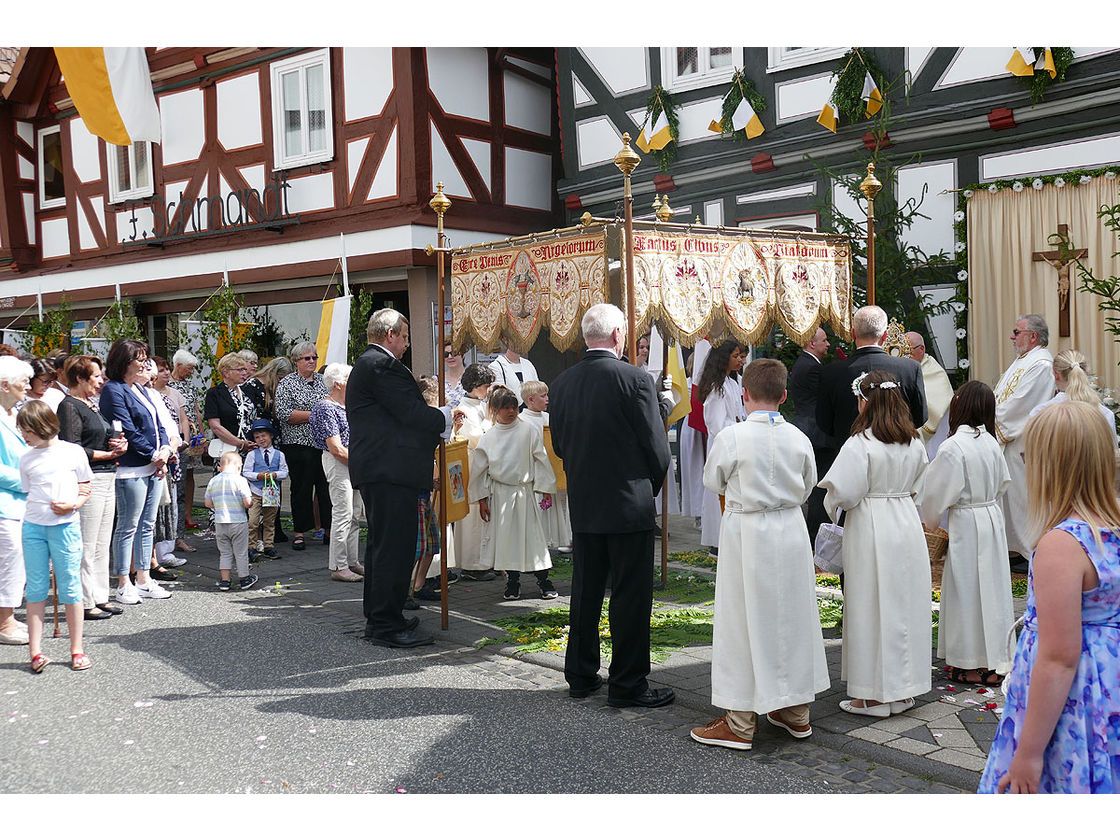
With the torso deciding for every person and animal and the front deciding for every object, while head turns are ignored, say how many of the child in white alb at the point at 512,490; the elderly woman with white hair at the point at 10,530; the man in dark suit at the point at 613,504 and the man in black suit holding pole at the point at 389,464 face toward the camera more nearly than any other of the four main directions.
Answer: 1

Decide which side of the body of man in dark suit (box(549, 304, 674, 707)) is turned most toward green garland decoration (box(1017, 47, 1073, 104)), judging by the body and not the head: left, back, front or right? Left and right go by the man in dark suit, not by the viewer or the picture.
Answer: front

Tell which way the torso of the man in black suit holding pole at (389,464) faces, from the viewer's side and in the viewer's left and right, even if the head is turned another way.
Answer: facing to the right of the viewer

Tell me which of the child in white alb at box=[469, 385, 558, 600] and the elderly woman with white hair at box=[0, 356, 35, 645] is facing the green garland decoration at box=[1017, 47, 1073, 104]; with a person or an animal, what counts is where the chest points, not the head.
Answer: the elderly woman with white hair

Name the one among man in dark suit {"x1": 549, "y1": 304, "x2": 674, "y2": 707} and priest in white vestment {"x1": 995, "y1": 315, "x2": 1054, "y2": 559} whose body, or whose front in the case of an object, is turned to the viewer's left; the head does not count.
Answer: the priest in white vestment

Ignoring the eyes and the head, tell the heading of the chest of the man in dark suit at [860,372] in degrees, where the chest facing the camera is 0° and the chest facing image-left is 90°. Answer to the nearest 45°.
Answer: approximately 180°

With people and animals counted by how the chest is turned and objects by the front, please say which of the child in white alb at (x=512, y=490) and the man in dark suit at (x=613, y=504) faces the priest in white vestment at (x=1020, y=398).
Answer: the man in dark suit

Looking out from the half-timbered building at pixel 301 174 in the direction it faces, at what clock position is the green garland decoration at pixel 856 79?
The green garland decoration is roughly at 9 o'clock from the half-timbered building.

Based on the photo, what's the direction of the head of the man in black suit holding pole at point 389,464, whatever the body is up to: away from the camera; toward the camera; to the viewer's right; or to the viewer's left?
to the viewer's right

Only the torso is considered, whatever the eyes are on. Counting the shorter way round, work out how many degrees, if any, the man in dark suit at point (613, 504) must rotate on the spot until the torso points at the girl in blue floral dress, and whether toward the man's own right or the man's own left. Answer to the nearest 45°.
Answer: approximately 135° to the man's own right

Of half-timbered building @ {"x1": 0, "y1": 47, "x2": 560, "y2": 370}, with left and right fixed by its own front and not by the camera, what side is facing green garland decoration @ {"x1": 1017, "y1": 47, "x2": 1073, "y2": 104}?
left

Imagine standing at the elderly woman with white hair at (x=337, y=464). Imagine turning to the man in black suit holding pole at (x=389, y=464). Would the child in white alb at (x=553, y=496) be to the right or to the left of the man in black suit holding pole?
left

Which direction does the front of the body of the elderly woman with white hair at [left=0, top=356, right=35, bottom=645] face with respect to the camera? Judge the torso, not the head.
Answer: to the viewer's right

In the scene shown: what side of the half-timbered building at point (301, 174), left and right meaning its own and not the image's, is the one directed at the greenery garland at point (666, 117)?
left

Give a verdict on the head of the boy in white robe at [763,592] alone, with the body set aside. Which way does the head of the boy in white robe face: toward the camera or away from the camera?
away from the camera

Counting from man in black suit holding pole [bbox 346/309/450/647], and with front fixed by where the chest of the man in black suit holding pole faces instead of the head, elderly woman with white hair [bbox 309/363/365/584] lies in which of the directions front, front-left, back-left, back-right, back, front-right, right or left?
left

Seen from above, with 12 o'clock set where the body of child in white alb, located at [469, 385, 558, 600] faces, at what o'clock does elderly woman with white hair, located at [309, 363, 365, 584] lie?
The elderly woman with white hair is roughly at 4 o'clock from the child in white alb.
